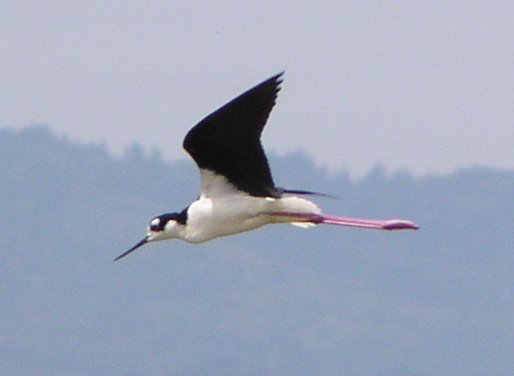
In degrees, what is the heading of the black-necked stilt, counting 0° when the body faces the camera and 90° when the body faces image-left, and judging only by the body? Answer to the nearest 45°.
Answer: approximately 90°
